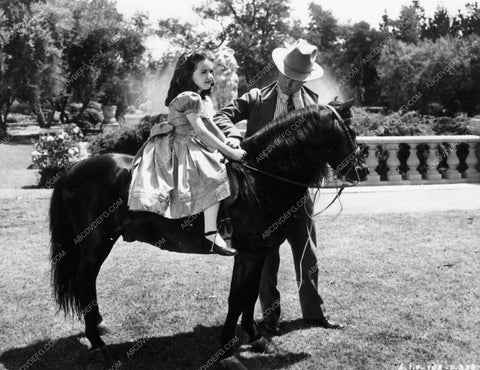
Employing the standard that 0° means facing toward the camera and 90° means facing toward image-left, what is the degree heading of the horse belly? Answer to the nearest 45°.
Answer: approximately 270°

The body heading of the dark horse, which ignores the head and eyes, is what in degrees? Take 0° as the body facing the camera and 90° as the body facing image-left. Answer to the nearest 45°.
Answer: approximately 270°

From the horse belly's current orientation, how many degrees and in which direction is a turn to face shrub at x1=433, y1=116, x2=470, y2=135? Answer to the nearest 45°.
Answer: approximately 45° to its left
